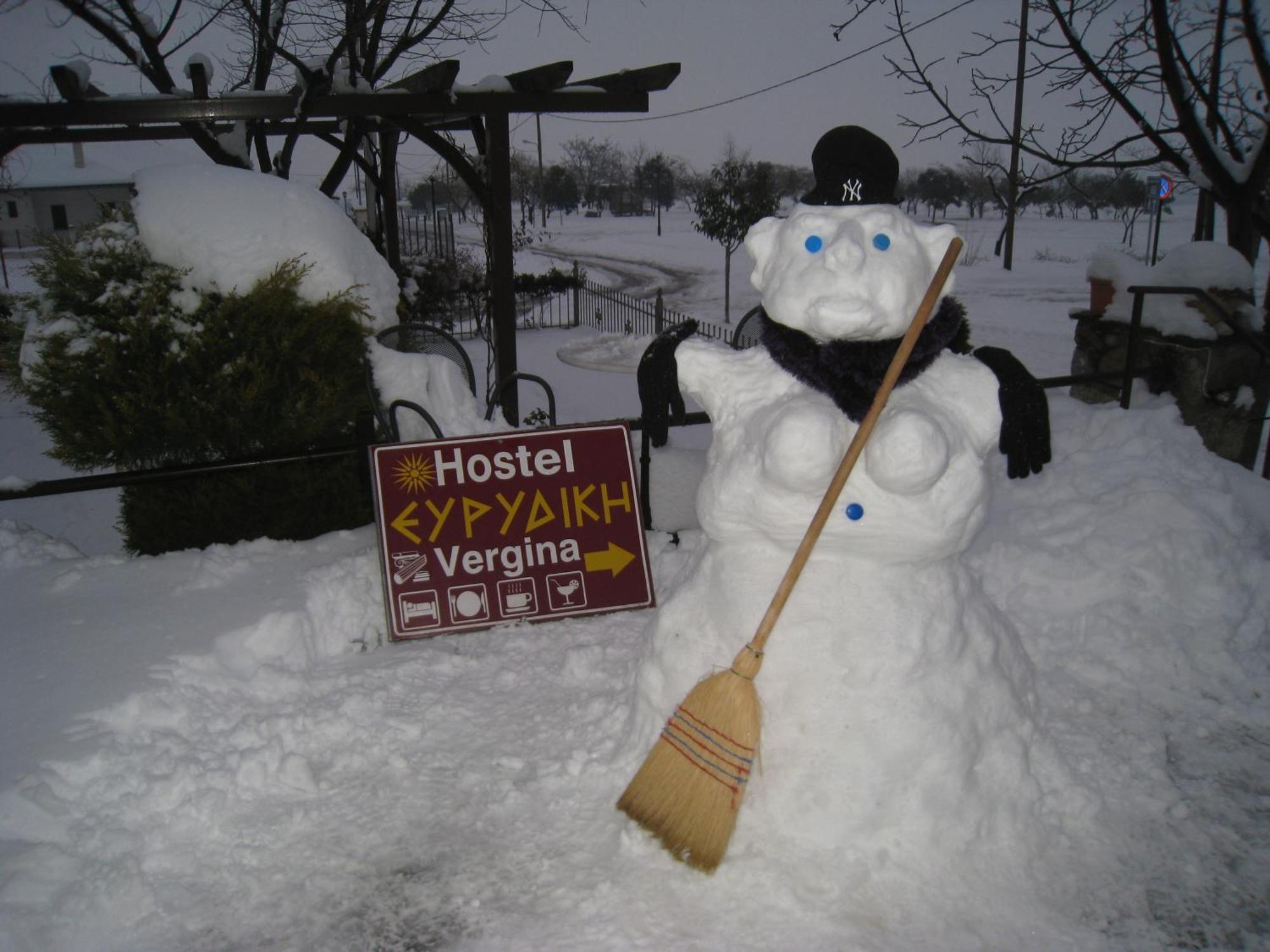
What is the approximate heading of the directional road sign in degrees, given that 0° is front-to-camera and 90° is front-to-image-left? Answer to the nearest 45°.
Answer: approximately 0°

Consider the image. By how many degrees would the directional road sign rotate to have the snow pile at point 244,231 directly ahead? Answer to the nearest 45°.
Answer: approximately 135° to its right

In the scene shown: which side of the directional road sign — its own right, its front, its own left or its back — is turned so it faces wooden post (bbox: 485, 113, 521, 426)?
back

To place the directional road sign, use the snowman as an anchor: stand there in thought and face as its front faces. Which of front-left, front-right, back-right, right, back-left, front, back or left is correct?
back-right

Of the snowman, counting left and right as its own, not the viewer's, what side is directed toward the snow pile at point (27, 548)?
right

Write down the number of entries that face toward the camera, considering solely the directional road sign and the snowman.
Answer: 2

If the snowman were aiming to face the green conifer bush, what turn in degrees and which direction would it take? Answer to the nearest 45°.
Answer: approximately 135° to its right
